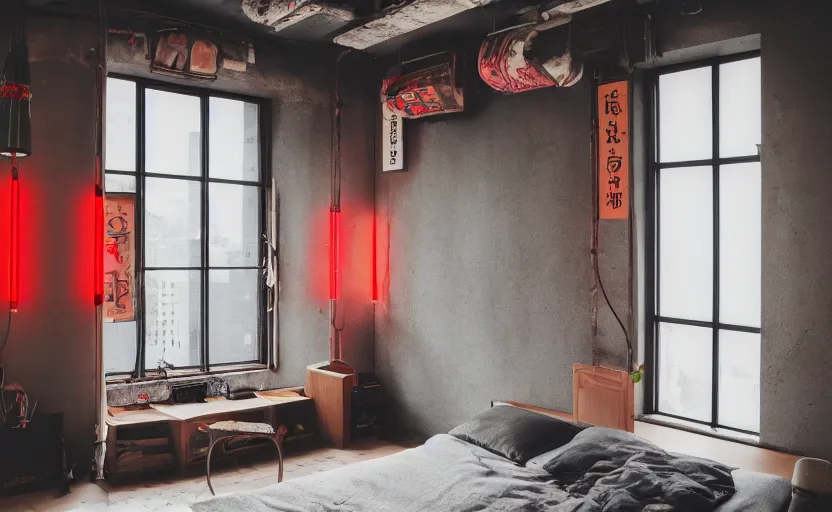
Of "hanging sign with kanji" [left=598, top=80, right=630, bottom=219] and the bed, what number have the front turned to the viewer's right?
0

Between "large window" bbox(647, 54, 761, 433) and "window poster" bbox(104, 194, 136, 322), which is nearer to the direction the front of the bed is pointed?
the window poster

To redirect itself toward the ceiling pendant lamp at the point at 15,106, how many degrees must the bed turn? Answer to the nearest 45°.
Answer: approximately 45° to its right

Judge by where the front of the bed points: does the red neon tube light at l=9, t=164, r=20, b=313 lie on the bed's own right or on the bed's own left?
on the bed's own right

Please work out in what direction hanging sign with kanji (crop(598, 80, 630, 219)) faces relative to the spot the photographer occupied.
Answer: facing the viewer and to the left of the viewer

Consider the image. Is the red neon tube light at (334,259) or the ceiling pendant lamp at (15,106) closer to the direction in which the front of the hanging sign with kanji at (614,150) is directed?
the ceiling pendant lamp

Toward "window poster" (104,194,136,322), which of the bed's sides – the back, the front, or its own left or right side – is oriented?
right

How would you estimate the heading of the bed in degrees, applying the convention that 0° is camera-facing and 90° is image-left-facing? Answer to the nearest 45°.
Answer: approximately 45°
